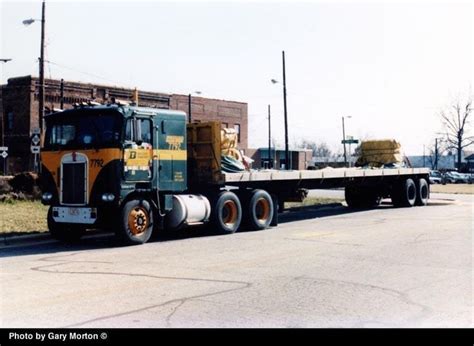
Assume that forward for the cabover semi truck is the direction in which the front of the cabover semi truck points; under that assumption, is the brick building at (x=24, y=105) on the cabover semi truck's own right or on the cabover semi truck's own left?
on the cabover semi truck's own right

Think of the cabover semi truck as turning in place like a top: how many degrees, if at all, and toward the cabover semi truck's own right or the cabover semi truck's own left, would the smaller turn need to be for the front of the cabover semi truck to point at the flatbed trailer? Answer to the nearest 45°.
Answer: approximately 180°

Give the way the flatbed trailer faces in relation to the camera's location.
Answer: facing the viewer and to the left of the viewer

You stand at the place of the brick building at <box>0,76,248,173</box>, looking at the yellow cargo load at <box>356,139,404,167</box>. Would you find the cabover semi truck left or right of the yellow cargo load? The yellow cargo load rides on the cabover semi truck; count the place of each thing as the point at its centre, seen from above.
right

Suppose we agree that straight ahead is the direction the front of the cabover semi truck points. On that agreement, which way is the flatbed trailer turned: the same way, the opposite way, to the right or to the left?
the same way

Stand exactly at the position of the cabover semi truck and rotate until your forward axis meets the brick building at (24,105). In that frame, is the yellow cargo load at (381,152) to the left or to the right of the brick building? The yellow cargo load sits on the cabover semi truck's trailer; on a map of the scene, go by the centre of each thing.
right

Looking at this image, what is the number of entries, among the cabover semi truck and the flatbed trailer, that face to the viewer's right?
0
